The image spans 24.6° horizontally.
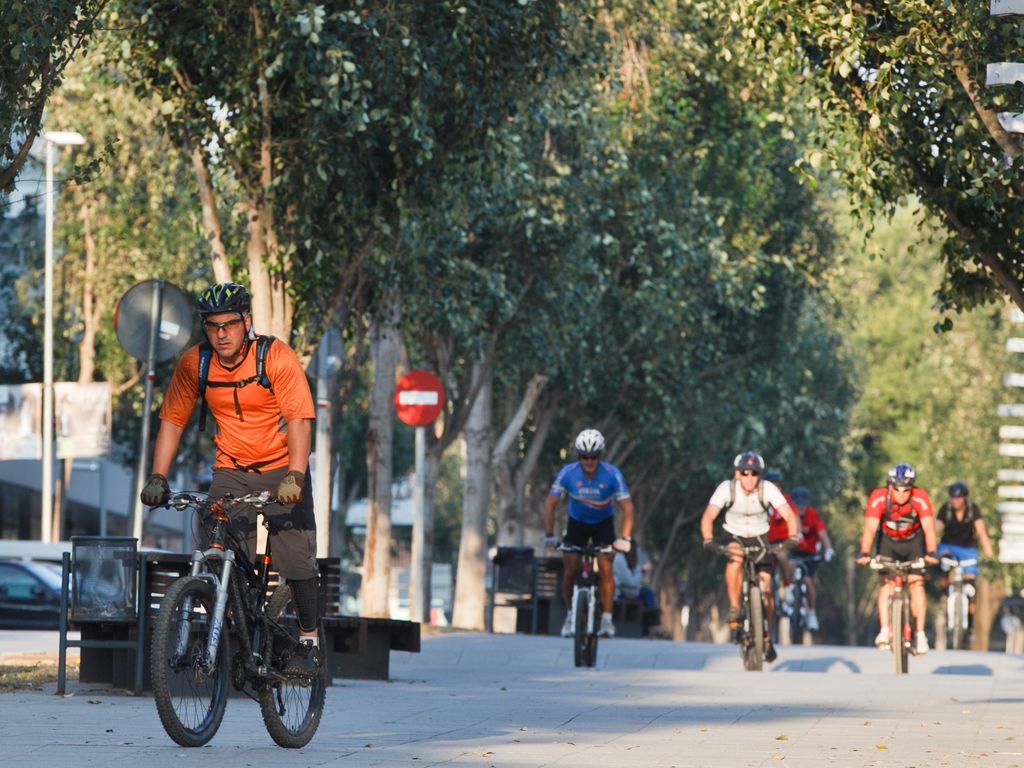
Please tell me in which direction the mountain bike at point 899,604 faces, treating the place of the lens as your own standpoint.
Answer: facing the viewer

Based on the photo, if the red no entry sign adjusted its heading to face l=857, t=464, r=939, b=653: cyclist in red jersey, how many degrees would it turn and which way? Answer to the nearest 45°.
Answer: approximately 45° to its left

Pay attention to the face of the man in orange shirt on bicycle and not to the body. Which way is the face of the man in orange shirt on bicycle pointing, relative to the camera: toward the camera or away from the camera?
toward the camera

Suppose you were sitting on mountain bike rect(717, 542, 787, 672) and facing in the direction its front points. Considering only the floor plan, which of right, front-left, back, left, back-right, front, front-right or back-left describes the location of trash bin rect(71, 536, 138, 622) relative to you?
front-right

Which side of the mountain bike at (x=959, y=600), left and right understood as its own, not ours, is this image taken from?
front

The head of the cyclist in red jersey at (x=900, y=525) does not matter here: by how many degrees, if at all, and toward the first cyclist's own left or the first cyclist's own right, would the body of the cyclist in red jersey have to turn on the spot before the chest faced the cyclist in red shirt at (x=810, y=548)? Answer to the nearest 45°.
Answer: approximately 180°

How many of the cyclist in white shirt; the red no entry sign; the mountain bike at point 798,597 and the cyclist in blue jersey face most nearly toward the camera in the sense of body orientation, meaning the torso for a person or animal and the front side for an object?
4

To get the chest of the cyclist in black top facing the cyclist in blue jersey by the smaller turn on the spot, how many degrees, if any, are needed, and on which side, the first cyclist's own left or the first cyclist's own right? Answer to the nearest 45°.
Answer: approximately 45° to the first cyclist's own right

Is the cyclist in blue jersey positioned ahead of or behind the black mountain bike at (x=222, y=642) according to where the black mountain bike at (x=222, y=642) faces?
behind

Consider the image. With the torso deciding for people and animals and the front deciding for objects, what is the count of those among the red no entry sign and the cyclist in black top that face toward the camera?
2

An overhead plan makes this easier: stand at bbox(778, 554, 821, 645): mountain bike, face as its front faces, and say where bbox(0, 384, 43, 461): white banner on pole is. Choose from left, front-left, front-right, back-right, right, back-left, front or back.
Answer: back-right

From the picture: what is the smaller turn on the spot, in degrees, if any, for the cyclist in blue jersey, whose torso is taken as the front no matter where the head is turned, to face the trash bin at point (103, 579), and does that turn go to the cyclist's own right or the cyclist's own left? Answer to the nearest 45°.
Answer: approximately 45° to the cyclist's own right

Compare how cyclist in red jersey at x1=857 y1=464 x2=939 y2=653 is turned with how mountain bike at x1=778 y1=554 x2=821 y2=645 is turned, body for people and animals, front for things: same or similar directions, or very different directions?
same or similar directions

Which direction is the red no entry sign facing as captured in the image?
toward the camera

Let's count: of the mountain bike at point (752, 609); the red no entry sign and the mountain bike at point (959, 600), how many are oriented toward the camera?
3

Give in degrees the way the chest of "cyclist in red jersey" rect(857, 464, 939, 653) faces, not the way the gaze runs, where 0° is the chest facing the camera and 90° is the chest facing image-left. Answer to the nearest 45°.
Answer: approximately 0°
